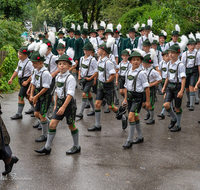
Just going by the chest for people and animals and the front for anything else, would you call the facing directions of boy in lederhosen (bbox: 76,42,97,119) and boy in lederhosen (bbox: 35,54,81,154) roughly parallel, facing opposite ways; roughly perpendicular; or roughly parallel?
roughly parallel

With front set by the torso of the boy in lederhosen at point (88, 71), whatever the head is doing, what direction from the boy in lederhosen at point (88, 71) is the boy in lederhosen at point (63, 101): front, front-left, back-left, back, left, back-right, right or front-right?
front-left

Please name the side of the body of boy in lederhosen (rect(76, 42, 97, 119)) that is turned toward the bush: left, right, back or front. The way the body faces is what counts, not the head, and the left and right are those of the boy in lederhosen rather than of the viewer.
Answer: right

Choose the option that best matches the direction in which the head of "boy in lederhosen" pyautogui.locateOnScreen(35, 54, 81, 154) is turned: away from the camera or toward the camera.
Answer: toward the camera

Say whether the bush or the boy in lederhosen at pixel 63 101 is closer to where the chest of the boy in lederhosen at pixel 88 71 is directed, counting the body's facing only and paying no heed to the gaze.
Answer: the boy in lederhosen

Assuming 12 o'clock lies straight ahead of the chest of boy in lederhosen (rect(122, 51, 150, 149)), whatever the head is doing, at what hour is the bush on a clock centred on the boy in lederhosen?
The bush is roughly at 3 o'clock from the boy in lederhosen.

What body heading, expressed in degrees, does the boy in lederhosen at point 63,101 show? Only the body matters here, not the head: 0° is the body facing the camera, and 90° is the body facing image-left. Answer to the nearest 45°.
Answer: approximately 45°

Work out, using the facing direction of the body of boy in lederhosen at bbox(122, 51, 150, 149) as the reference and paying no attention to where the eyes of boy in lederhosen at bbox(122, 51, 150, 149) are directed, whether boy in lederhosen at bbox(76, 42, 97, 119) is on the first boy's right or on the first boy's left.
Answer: on the first boy's right

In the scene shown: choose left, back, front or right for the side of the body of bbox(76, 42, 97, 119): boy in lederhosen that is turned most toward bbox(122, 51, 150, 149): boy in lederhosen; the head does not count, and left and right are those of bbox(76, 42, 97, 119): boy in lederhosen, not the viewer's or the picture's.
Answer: left

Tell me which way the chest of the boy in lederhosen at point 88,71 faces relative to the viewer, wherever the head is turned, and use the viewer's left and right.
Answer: facing the viewer and to the left of the viewer

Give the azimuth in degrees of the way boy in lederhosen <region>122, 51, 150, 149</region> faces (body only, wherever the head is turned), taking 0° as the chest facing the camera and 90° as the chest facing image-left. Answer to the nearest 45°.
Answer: approximately 45°

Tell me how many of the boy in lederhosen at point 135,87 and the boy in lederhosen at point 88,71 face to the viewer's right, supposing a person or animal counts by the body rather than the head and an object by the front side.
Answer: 0

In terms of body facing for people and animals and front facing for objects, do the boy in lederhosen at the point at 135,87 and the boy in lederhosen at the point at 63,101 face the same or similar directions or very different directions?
same or similar directions

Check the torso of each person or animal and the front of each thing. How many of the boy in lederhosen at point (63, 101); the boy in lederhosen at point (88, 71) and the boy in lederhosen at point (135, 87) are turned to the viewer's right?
0
